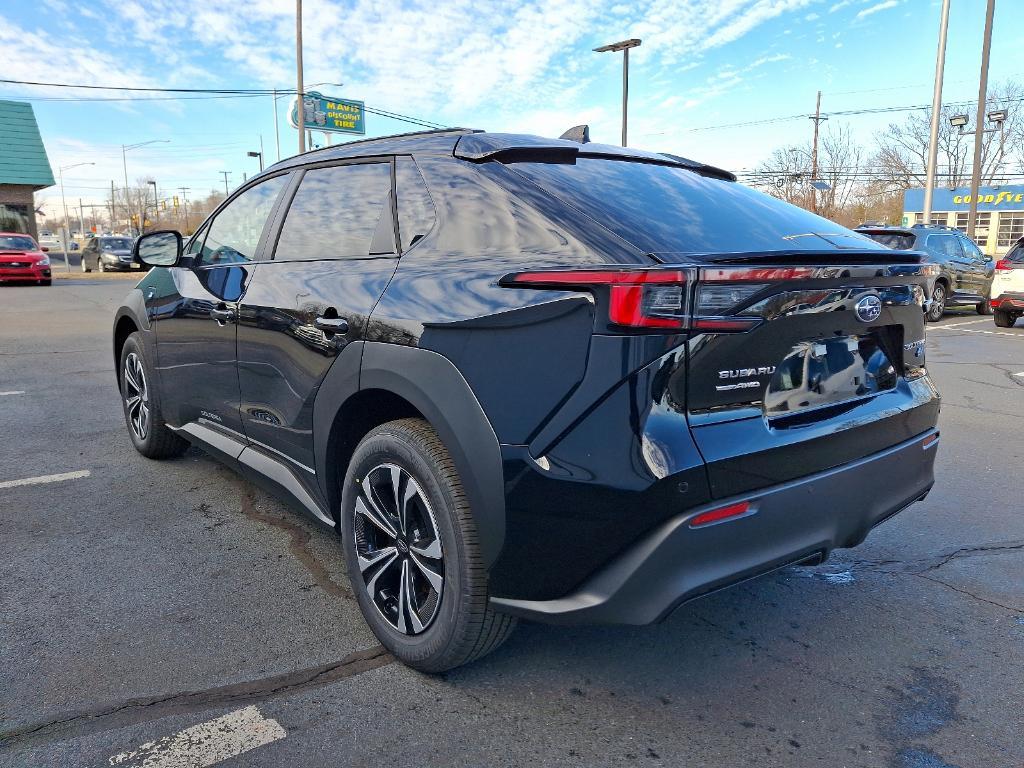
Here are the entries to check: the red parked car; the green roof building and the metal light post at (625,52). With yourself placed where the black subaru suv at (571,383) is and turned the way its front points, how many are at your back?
0

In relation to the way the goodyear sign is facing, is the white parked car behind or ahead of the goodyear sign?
ahead

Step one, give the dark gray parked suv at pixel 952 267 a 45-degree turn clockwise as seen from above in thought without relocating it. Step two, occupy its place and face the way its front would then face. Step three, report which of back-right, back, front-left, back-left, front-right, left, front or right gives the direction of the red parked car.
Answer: back

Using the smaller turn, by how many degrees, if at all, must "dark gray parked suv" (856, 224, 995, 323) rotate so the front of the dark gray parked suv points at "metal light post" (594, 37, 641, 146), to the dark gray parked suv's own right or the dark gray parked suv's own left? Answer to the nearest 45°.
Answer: approximately 90° to the dark gray parked suv's own left

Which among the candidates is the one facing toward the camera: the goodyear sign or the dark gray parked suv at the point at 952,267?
the goodyear sign

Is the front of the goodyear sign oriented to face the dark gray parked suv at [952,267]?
yes

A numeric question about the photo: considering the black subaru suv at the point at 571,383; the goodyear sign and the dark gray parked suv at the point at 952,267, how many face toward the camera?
1

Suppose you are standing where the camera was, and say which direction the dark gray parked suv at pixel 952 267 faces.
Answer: facing away from the viewer and to the right of the viewer

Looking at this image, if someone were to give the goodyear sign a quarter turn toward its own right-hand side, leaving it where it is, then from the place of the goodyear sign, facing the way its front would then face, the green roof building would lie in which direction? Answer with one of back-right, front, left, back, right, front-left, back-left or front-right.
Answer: front-left

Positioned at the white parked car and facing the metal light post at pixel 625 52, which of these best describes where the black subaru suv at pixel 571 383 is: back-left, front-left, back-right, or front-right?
back-left

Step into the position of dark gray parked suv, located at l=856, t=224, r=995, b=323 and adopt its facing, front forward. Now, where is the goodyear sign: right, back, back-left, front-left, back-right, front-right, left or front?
front-left

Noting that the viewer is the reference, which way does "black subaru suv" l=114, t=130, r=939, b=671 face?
facing away from the viewer and to the left of the viewer

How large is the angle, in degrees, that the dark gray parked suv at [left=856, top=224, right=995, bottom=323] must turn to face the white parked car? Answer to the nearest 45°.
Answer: approximately 90° to its right

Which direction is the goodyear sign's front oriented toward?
toward the camera

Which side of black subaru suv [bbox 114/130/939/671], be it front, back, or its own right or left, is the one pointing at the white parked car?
right

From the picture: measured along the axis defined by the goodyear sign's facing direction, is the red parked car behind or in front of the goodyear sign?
in front

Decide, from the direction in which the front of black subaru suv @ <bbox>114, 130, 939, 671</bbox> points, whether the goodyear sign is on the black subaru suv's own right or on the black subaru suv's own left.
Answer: on the black subaru suv's own right

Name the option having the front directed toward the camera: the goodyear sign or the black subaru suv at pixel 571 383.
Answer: the goodyear sign
